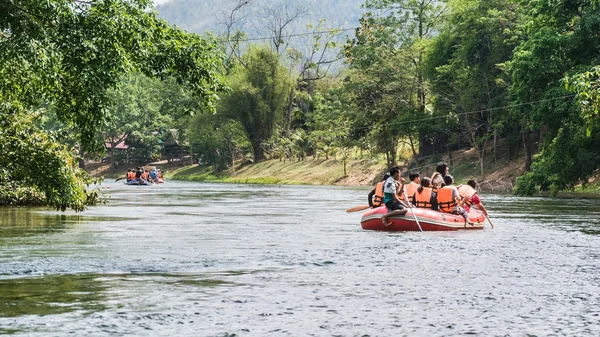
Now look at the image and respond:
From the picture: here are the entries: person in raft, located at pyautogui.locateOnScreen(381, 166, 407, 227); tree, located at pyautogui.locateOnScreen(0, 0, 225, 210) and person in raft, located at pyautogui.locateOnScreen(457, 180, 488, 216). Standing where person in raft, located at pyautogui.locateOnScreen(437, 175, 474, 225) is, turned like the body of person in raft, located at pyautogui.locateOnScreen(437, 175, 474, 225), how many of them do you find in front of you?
1

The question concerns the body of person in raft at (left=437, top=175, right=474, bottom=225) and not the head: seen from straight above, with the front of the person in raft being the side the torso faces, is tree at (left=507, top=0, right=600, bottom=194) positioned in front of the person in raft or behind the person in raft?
in front

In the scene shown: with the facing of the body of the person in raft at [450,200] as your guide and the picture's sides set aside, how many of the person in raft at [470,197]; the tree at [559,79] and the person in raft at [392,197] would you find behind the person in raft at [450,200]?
1

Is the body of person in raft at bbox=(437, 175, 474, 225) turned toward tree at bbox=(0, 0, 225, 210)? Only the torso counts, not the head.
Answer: no

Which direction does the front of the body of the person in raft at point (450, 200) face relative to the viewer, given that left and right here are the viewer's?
facing away from the viewer and to the right of the viewer
